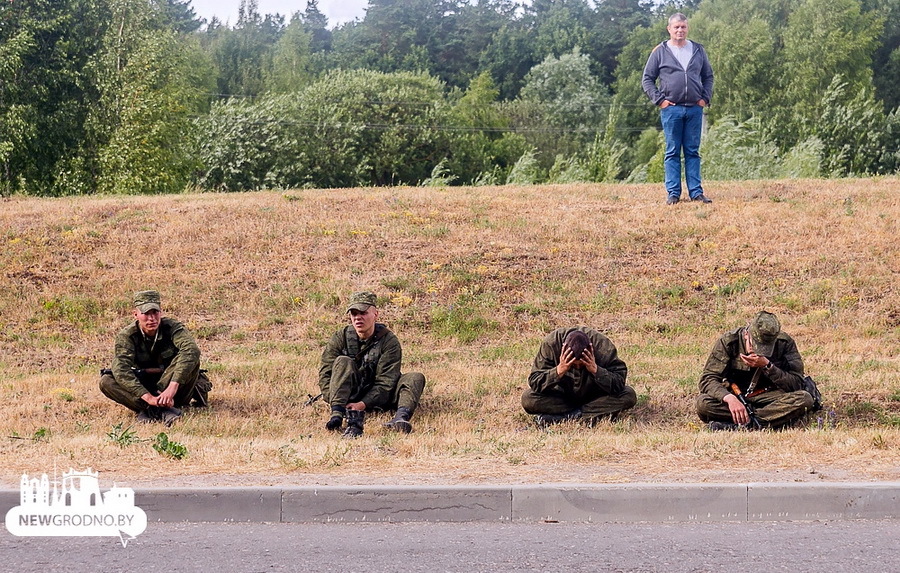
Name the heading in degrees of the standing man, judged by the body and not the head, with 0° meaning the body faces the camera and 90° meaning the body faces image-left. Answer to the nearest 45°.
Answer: approximately 0°

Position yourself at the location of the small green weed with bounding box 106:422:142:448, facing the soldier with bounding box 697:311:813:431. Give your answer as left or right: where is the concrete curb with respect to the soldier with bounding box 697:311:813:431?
right

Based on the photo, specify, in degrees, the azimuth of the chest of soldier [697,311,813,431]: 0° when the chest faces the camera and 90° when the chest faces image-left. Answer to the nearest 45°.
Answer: approximately 0°

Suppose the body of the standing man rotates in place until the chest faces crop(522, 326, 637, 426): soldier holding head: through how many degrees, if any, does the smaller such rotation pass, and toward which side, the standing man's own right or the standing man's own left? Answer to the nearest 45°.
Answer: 0° — they already face them
